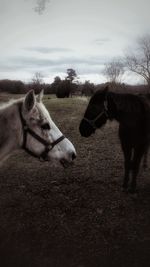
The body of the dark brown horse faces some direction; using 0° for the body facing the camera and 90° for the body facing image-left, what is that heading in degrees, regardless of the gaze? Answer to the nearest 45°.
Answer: approximately 90°

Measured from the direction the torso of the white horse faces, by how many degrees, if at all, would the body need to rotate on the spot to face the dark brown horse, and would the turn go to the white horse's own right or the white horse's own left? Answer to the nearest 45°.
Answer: approximately 45° to the white horse's own left

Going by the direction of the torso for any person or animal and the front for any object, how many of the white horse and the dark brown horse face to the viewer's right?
1

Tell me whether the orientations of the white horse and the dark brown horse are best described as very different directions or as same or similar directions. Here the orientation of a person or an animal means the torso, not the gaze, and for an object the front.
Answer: very different directions

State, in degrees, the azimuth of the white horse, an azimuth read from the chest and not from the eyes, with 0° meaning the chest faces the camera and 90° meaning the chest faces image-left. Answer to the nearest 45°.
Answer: approximately 270°

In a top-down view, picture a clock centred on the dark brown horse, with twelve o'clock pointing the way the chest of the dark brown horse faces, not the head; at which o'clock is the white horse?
The white horse is roughly at 10 o'clock from the dark brown horse.
